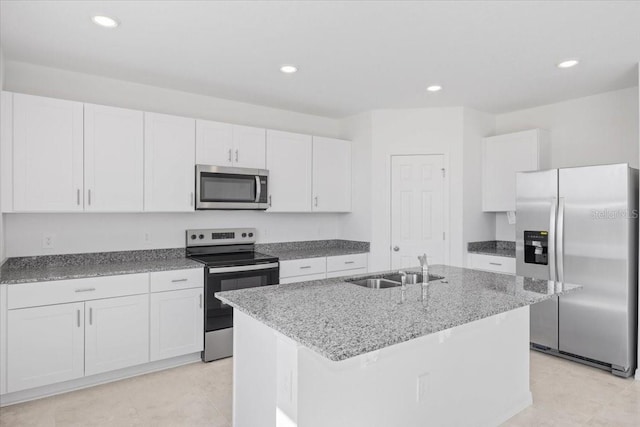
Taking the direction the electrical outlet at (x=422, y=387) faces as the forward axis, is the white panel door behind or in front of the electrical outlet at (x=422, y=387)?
behind

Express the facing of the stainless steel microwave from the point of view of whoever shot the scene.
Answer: facing the viewer

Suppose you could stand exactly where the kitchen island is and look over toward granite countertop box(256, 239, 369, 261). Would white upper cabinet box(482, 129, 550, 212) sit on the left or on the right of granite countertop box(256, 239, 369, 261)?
right

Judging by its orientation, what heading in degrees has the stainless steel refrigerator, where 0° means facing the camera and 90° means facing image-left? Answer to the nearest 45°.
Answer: approximately 45°

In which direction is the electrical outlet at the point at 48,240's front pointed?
toward the camera

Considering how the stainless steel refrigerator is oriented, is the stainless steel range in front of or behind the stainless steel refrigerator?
in front

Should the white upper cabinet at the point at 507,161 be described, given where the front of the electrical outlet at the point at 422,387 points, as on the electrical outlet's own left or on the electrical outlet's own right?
on the electrical outlet's own left

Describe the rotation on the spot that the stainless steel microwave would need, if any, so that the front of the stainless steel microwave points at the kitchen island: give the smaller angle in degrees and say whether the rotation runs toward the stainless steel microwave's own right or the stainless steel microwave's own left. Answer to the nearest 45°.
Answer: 0° — it already faces it

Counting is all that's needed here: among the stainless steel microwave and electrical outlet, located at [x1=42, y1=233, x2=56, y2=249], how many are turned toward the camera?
2

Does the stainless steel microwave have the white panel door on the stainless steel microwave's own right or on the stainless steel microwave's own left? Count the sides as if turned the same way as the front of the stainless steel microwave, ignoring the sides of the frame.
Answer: on the stainless steel microwave's own left
